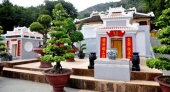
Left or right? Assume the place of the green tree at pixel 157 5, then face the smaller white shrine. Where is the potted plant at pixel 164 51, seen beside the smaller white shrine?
left

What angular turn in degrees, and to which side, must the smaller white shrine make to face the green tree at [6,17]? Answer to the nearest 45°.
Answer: approximately 135° to its right

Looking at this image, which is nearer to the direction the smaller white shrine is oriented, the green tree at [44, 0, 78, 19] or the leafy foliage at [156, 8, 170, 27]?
the leafy foliage

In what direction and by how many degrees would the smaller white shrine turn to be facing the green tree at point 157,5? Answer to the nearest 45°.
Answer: approximately 135° to its left

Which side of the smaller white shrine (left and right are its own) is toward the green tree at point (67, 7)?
back

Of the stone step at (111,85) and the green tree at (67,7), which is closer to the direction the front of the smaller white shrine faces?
the stone step

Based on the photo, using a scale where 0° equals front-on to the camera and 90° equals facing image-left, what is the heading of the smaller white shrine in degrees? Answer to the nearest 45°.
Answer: approximately 45°

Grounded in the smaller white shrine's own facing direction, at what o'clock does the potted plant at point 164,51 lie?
The potted plant is roughly at 10 o'clock from the smaller white shrine.

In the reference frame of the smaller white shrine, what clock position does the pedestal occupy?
The pedestal is roughly at 10 o'clock from the smaller white shrine.

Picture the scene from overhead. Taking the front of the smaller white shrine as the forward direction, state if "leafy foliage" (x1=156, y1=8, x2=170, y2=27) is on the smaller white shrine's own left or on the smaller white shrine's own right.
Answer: on the smaller white shrine's own left
